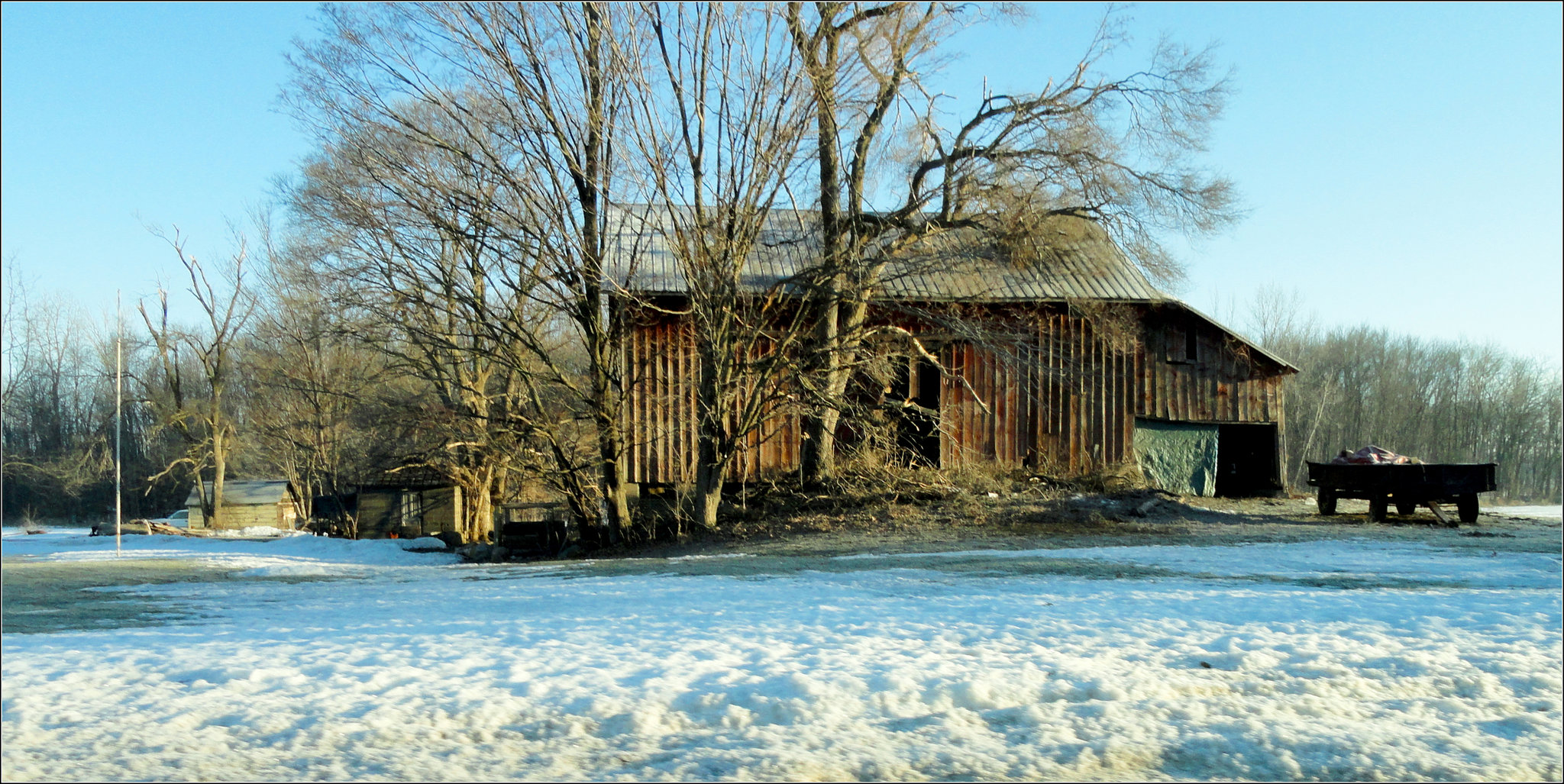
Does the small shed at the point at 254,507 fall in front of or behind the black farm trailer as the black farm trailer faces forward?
behind

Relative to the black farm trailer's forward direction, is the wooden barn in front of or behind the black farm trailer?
behind

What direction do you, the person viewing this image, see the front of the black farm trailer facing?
facing the viewer and to the right of the viewer
